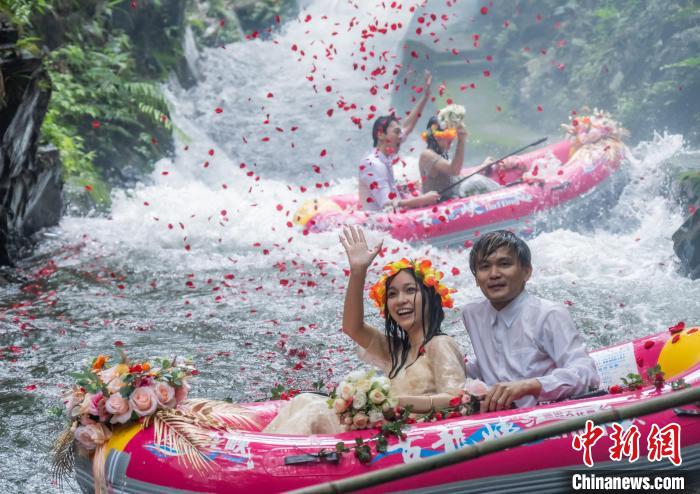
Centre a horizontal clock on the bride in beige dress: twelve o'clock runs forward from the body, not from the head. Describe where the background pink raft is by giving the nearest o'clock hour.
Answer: The background pink raft is roughly at 5 o'clock from the bride in beige dress.

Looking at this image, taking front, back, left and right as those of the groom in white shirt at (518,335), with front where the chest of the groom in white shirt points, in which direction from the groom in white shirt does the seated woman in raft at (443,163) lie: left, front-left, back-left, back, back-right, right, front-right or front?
back-right

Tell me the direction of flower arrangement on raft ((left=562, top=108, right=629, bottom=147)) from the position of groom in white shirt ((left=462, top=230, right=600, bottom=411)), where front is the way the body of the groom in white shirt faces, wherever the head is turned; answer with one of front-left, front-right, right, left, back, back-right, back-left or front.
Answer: back-right

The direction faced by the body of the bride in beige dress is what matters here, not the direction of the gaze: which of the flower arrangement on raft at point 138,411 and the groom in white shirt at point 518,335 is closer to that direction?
the flower arrangement on raft

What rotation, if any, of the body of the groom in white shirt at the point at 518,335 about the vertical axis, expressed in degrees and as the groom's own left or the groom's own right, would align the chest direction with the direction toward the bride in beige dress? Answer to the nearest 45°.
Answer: approximately 45° to the groom's own right

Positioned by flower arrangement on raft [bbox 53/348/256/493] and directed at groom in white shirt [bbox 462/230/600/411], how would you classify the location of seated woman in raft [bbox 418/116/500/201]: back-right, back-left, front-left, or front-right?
front-left

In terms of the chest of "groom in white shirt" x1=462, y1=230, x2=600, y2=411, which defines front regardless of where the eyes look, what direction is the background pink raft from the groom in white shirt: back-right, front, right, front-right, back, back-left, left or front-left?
back-right
